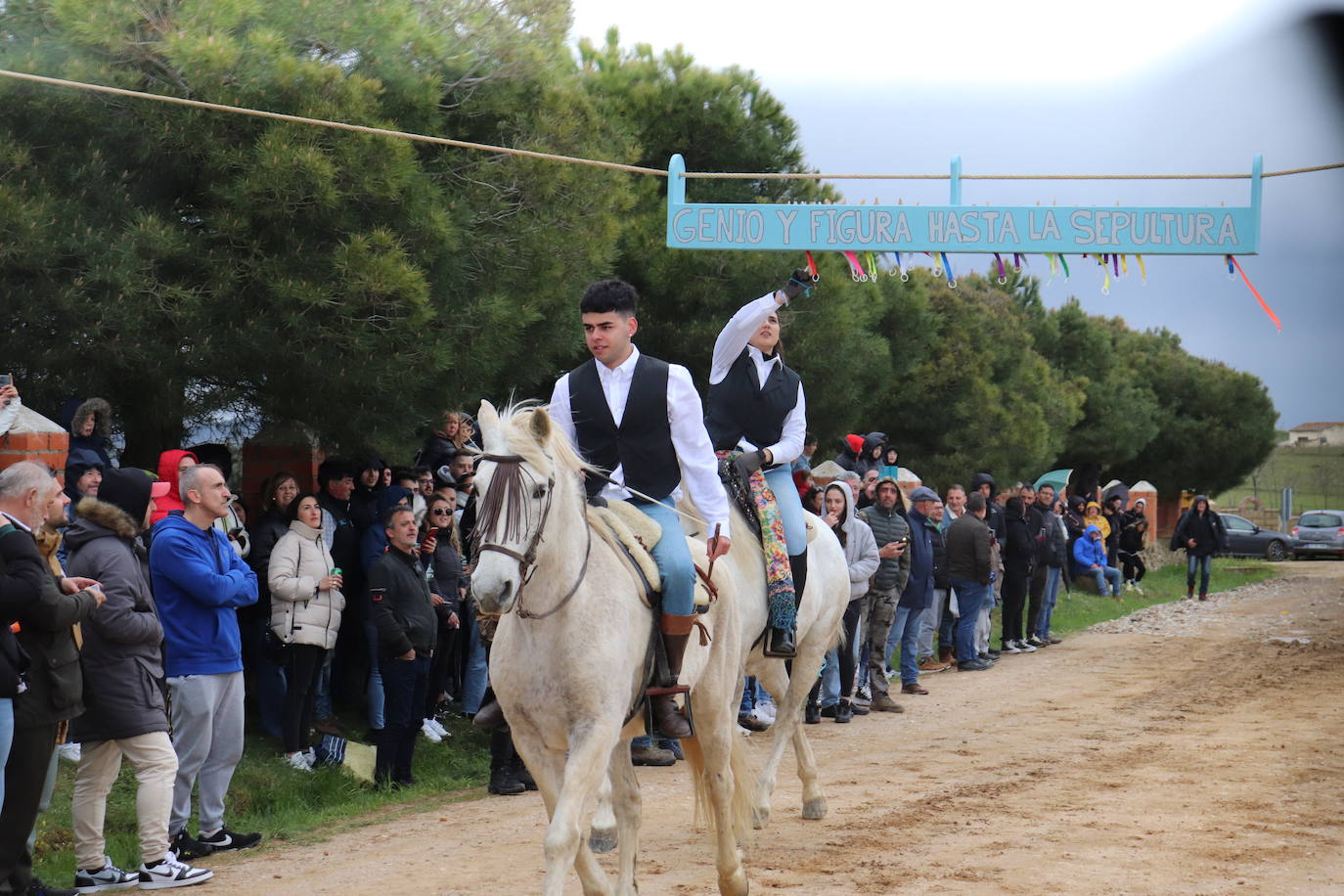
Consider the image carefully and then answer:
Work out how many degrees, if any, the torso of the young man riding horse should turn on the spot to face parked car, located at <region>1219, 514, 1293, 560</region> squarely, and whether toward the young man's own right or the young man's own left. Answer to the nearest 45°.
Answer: approximately 180°

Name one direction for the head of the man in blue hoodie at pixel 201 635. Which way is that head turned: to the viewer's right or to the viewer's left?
to the viewer's right

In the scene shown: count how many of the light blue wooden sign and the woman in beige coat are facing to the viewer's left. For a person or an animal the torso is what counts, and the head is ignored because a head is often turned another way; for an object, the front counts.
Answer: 0

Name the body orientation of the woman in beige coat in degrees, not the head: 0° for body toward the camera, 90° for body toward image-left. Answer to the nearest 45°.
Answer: approximately 315°

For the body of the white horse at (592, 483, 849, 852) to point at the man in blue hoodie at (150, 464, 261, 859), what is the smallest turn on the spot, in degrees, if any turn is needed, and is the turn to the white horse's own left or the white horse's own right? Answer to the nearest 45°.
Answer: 0° — it already faces them

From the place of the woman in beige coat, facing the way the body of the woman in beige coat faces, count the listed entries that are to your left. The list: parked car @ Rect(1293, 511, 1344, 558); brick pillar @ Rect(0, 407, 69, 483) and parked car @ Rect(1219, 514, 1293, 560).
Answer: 2

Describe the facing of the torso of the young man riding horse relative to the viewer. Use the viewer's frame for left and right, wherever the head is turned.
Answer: facing the viewer and to the left of the viewer

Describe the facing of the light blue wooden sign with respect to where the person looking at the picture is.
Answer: facing the viewer

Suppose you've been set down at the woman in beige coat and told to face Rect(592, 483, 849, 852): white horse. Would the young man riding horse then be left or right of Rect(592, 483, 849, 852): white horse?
right

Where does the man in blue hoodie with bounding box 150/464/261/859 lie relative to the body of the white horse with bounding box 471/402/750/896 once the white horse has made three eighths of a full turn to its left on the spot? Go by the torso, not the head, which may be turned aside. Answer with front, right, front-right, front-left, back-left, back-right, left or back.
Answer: back-left

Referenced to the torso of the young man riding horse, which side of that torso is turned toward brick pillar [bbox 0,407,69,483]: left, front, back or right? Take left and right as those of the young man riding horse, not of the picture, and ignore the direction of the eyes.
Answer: right

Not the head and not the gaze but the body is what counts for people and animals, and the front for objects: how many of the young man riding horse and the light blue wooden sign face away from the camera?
0

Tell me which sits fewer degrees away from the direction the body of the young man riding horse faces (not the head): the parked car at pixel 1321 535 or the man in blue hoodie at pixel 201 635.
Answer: the man in blue hoodie

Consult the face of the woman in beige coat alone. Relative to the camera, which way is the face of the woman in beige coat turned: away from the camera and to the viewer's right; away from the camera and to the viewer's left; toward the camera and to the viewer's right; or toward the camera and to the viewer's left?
toward the camera and to the viewer's right

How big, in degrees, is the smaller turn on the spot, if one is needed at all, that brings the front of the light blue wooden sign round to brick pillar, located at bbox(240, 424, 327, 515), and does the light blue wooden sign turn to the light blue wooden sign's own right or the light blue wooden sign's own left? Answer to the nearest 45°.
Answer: approximately 90° to the light blue wooden sign's own right

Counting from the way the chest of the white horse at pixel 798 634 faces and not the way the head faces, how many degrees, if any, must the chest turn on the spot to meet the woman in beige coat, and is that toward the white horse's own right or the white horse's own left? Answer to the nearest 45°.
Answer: approximately 45° to the white horse's own right
